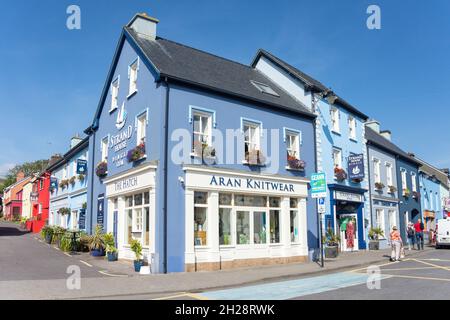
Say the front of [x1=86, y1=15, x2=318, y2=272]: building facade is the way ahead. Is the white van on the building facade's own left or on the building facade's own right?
on the building facade's own left

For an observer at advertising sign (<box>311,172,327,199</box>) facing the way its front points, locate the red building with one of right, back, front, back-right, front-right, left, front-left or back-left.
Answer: back-right

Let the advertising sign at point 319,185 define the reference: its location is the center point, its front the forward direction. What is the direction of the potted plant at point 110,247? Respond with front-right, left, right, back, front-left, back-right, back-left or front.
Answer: right

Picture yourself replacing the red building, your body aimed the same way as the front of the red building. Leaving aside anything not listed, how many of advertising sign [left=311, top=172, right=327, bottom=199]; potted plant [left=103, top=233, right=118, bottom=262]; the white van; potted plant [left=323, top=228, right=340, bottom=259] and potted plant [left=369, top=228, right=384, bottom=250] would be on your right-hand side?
0

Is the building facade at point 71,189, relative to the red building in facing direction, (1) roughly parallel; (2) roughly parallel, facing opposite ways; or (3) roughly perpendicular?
roughly parallel

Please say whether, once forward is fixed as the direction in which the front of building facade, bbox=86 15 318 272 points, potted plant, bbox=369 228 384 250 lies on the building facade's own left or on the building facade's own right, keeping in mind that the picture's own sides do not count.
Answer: on the building facade's own left

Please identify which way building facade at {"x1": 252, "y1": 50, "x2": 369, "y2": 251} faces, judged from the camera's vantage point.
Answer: facing the viewer and to the right of the viewer

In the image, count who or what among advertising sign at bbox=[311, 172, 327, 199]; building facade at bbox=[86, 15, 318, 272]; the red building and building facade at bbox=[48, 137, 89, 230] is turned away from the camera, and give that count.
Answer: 0

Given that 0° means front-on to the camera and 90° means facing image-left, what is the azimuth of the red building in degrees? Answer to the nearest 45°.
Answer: approximately 45°

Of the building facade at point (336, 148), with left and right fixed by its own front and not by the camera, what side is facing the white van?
left

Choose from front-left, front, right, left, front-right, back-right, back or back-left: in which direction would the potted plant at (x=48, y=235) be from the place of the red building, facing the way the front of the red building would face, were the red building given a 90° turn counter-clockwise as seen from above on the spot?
front-right

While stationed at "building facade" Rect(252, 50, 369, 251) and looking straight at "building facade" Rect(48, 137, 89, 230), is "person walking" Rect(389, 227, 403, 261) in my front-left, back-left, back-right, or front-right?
back-left

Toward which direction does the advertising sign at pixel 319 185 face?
toward the camera

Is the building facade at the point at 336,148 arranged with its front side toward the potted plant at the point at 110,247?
no

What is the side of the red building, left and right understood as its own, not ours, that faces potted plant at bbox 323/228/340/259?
left
